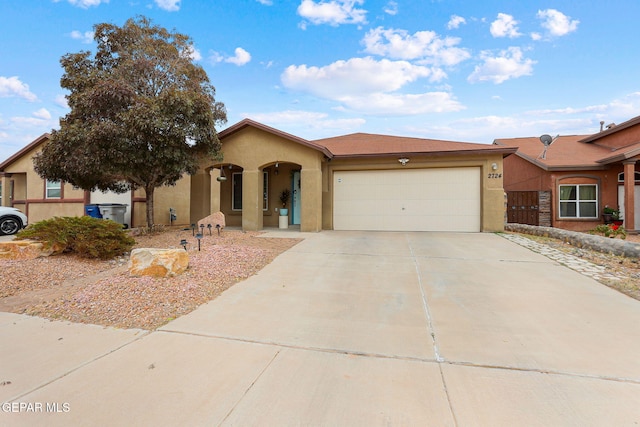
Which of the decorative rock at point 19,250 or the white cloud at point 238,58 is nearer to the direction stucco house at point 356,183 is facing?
the decorative rock

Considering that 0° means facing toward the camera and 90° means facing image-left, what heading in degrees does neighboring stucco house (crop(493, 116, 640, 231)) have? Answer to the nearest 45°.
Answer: approximately 0°

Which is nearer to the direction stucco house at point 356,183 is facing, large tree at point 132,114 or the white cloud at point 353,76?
the large tree

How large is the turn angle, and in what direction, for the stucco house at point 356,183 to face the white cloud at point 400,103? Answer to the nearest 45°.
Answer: approximately 135° to its left

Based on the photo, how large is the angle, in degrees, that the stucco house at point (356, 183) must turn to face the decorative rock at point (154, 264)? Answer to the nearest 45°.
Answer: approximately 45° to its right

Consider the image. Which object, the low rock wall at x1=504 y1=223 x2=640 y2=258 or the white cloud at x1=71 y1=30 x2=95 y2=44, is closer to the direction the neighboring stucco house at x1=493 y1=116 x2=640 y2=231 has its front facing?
the low rock wall

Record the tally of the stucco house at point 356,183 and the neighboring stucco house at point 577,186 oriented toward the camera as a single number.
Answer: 2

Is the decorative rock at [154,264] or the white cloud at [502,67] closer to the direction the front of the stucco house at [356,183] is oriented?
the decorative rock
